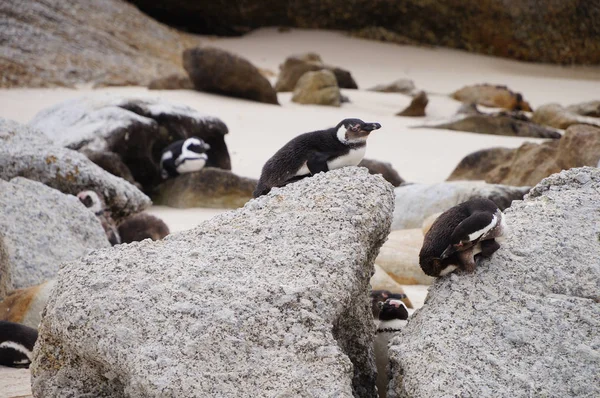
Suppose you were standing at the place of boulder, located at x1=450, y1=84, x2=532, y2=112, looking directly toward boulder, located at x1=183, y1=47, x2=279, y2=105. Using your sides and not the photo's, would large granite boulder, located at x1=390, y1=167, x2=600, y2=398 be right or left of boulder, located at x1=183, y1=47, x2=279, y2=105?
left

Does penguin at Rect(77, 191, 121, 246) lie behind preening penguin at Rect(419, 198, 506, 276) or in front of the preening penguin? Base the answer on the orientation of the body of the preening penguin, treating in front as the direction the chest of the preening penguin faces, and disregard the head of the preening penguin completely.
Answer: behind

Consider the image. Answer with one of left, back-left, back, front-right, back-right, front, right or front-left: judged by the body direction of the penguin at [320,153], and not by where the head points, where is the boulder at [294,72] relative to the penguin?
left

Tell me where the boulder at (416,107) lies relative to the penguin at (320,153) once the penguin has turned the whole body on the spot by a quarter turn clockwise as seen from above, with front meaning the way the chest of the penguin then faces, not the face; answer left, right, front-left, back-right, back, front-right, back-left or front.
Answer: back

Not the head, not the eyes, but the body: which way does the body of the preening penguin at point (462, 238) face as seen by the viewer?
to the viewer's right

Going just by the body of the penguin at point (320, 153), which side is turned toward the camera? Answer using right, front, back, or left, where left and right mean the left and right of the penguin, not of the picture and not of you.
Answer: right

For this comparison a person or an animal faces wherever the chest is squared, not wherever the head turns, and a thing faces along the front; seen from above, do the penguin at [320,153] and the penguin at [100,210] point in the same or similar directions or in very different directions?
very different directions

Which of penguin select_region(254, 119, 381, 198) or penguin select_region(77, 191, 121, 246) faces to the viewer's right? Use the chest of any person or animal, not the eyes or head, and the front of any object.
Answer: penguin select_region(254, 119, 381, 198)

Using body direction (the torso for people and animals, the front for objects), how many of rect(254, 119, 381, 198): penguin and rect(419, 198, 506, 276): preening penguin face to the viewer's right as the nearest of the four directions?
2

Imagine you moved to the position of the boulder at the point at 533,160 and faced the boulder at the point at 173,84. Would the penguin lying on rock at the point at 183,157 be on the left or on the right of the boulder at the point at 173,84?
left

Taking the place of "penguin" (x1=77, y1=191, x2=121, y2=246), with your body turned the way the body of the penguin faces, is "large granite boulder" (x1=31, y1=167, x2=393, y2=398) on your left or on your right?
on your left

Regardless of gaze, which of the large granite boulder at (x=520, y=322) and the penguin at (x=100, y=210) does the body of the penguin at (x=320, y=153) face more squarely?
the large granite boulder
